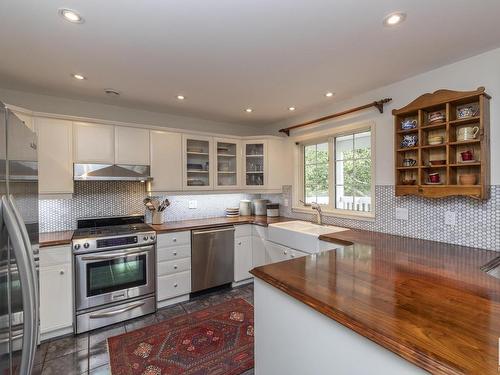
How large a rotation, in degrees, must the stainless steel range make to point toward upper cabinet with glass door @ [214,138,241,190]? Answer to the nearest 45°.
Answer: approximately 90° to its left

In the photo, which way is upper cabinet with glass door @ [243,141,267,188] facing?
toward the camera

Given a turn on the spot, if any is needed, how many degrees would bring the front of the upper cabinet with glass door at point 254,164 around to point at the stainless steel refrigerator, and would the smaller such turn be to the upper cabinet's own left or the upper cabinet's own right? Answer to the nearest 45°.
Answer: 0° — it already faces it

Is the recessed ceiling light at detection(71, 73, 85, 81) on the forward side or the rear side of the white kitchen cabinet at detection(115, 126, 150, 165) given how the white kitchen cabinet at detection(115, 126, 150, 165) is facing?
on the forward side

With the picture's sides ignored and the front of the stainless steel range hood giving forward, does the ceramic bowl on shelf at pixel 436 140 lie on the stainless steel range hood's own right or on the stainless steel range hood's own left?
on the stainless steel range hood's own left

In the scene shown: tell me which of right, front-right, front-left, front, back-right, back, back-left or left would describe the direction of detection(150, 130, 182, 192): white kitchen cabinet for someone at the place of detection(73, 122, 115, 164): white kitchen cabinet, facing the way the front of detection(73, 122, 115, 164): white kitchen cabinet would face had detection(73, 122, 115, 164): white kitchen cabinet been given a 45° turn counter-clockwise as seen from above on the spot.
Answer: front-left

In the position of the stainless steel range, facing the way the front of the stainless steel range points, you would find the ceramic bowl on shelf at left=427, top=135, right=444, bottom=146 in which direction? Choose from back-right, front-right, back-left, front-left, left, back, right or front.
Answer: front-left

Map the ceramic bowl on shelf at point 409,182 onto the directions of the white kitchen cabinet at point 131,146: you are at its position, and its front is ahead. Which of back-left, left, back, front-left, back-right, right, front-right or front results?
front-left

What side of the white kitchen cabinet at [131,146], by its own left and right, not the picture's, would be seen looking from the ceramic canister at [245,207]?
left

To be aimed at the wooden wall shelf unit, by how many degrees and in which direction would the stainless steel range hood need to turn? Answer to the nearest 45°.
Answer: approximately 45° to its left

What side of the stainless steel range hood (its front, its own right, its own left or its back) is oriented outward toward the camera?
front

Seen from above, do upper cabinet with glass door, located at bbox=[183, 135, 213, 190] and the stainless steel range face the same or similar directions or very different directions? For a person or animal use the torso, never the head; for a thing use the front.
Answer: same or similar directions

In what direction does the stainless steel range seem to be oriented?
toward the camera

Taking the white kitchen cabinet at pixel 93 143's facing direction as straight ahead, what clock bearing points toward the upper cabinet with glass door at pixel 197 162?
The upper cabinet with glass door is roughly at 9 o'clock from the white kitchen cabinet.

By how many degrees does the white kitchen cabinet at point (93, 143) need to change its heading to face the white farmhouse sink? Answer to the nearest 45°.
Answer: approximately 45° to its left

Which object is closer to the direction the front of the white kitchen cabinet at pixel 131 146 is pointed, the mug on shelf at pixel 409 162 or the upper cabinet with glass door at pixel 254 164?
the mug on shelf
